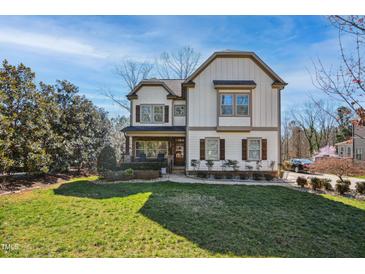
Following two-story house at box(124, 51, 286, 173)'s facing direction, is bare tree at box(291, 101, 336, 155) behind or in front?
behind

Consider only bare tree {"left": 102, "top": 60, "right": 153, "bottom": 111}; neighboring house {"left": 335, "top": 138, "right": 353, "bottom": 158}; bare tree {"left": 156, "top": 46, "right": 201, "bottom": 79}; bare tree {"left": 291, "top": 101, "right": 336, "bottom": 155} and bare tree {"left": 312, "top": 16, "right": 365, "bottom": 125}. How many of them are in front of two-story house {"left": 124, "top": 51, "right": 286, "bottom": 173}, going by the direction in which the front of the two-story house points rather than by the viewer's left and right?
1

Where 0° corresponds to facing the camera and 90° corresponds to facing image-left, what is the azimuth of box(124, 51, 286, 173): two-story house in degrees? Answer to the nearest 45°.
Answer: approximately 0°

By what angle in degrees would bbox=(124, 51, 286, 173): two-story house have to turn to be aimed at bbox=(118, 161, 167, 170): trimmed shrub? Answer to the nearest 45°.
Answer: approximately 90° to its right

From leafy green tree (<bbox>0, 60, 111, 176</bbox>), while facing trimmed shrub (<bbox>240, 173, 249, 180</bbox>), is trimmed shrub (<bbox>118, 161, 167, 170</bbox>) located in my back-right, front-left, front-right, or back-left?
front-left

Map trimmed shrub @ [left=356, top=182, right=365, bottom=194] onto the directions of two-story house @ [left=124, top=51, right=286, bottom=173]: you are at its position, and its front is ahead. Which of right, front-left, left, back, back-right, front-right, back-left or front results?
front-left
